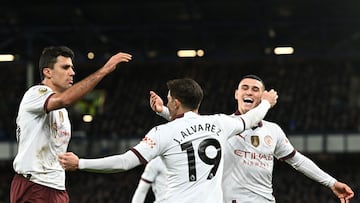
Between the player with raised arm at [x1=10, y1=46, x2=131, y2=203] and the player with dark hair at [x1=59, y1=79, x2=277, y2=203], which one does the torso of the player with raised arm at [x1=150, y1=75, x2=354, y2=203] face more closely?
the player with dark hair

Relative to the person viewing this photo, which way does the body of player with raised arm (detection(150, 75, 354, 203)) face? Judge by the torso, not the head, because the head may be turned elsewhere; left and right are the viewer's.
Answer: facing the viewer

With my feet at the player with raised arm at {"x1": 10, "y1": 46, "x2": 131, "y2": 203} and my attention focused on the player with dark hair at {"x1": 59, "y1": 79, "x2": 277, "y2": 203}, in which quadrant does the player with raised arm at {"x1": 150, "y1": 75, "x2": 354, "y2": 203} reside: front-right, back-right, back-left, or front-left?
front-left

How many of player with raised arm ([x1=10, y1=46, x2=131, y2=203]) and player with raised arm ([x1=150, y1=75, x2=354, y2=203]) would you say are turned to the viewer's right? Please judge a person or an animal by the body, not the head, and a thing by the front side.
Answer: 1

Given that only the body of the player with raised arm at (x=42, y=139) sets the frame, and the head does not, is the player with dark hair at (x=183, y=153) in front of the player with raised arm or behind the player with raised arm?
in front

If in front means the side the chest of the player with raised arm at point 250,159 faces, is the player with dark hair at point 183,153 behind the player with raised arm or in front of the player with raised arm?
in front

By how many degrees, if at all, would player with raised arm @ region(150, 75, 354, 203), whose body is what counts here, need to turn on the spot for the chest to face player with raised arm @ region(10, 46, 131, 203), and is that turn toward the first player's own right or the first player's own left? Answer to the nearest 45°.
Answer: approximately 45° to the first player's own right

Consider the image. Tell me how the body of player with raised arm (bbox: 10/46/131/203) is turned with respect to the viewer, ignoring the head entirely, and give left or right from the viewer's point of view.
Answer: facing to the right of the viewer
